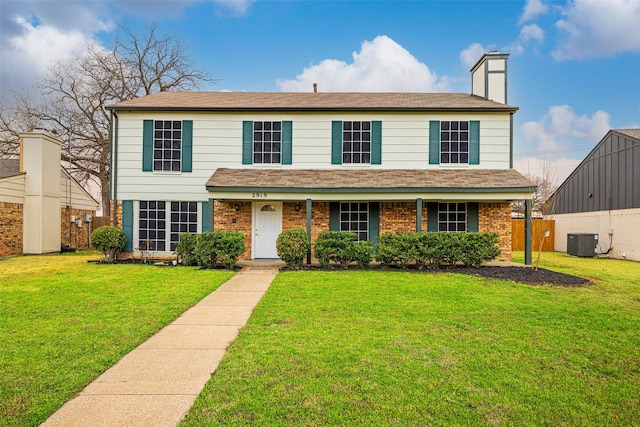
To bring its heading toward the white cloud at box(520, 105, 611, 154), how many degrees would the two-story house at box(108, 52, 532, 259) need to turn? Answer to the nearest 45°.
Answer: approximately 135° to its left

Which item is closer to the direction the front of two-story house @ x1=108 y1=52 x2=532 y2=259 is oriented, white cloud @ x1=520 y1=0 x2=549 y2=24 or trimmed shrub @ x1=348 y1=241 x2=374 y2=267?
the trimmed shrub

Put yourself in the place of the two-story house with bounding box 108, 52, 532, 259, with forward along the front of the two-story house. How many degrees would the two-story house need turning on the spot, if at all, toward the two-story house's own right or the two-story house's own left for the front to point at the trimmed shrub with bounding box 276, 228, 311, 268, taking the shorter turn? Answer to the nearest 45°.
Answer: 0° — it already faces it

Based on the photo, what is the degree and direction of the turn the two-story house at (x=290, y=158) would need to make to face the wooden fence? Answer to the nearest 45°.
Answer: approximately 135° to its left

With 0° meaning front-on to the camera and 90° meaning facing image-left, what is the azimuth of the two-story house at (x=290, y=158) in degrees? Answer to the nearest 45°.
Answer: approximately 0°
